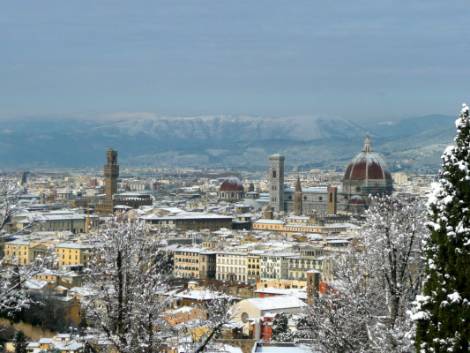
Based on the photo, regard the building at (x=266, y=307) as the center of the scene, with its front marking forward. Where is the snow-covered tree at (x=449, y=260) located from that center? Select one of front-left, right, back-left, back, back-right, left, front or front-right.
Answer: front-left

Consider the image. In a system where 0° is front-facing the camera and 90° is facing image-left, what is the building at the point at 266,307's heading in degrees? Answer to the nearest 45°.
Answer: approximately 45°

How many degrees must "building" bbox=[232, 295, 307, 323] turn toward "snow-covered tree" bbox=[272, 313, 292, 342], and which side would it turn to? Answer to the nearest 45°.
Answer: approximately 45° to its left

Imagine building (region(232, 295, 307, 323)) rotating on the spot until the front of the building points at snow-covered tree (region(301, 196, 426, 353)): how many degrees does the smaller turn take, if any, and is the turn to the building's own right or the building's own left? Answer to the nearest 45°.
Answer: approximately 45° to the building's own left
